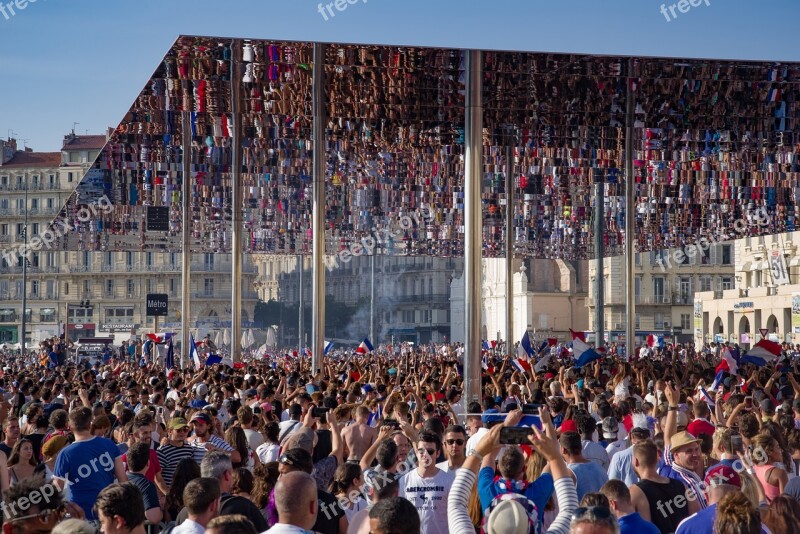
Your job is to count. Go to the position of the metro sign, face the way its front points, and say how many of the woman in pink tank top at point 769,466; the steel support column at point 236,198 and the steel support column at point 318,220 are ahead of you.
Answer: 3

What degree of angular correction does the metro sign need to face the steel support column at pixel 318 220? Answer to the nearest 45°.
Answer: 0° — it already faces it

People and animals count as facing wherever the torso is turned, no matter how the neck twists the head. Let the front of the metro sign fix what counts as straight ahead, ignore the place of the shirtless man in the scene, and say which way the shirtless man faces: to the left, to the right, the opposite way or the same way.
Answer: the opposite way

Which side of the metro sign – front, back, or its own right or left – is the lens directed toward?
front

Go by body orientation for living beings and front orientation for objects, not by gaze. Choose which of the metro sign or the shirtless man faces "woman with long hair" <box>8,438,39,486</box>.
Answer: the metro sign

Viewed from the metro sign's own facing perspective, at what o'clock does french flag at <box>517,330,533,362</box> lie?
The french flag is roughly at 11 o'clock from the metro sign.

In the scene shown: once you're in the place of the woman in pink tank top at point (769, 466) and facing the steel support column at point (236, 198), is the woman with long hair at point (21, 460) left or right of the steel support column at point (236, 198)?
left

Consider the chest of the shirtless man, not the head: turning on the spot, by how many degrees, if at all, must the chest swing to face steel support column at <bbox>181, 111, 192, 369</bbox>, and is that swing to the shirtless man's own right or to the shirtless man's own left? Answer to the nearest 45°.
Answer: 0° — they already face it

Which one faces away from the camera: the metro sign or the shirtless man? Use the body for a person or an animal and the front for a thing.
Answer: the shirtless man

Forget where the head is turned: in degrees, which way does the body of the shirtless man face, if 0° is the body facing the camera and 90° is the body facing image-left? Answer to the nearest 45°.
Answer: approximately 180°

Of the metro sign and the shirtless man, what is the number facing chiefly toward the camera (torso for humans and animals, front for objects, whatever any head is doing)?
1

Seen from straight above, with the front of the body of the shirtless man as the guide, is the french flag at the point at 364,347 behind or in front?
in front
